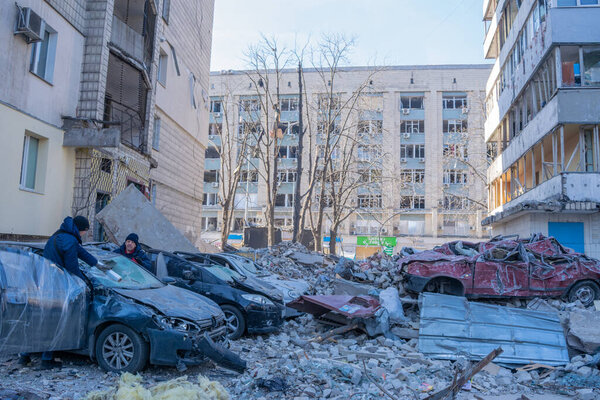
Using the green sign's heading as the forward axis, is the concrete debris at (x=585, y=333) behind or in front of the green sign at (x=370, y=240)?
in front

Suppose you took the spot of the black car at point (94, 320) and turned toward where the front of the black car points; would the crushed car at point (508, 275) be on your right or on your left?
on your left

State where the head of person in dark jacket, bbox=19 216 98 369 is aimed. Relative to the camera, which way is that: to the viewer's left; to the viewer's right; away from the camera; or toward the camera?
to the viewer's right

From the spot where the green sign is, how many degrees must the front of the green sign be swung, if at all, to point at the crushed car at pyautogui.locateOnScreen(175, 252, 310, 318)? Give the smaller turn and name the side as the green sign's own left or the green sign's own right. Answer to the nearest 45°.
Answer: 0° — it already faces it

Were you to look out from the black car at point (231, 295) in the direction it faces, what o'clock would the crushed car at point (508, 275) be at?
The crushed car is roughly at 10 o'clock from the black car.

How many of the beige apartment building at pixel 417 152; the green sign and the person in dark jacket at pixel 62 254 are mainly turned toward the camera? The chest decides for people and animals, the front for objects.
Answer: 2

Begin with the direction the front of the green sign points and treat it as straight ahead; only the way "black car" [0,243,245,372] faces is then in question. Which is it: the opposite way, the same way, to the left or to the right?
to the left

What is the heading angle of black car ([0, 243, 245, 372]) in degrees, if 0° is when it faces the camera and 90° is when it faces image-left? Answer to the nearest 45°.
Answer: approximately 315°

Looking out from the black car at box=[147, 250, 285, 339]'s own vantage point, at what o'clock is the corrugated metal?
The corrugated metal is roughly at 11 o'clock from the black car.

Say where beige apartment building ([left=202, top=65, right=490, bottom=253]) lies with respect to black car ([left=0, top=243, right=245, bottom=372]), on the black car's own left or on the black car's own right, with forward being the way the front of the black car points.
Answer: on the black car's own left

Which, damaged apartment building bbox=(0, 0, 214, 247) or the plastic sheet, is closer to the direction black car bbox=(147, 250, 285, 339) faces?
the plastic sheet

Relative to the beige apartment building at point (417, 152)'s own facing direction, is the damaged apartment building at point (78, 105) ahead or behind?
ahead

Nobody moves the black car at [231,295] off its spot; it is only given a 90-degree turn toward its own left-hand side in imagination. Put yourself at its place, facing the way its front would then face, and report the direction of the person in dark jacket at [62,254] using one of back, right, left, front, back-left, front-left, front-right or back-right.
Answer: back

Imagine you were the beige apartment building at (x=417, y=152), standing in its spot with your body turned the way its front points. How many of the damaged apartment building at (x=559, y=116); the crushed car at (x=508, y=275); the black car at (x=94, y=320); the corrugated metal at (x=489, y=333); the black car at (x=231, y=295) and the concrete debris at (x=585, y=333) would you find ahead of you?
6
